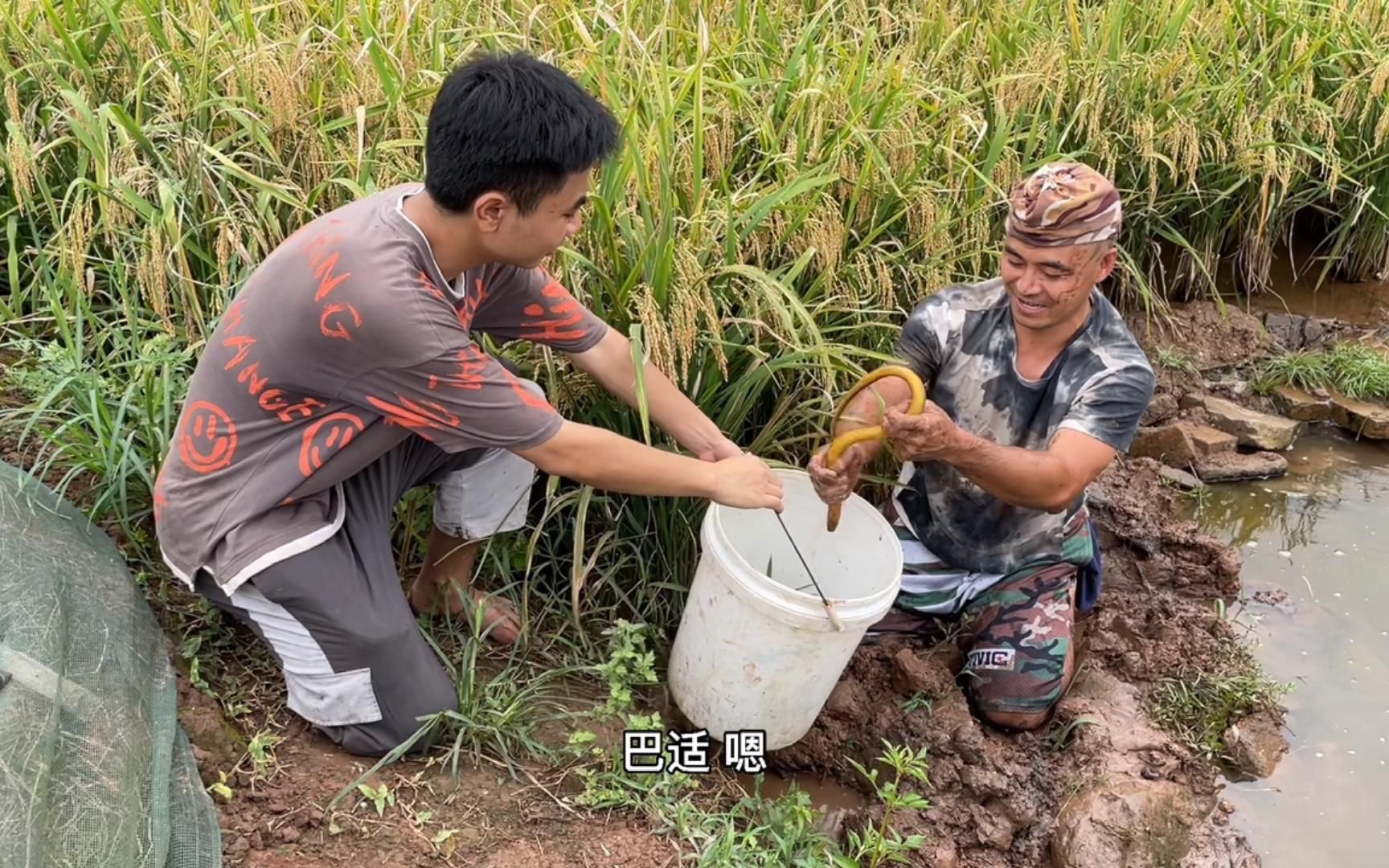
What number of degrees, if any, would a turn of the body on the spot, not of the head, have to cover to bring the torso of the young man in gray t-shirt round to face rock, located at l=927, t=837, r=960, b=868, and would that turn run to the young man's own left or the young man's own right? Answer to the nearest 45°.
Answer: approximately 45° to the young man's own right

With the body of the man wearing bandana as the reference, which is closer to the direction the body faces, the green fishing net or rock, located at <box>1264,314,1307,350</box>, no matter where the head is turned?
the green fishing net

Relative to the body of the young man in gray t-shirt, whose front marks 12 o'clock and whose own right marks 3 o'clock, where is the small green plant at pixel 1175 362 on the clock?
The small green plant is roughly at 11 o'clock from the young man in gray t-shirt.

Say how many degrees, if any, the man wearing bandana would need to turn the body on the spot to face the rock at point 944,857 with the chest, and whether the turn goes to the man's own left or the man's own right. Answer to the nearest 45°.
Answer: approximately 45° to the man's own left

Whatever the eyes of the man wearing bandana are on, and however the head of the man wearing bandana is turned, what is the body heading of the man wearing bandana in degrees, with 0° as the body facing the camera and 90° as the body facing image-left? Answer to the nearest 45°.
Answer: approximately 45°

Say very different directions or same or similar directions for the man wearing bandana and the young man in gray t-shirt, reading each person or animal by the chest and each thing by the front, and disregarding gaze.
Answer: very different directions

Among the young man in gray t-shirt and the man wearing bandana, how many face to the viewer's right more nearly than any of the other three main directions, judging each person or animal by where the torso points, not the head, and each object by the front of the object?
1

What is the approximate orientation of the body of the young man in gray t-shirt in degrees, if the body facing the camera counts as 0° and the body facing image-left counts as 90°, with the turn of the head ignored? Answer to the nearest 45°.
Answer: approximately 270°

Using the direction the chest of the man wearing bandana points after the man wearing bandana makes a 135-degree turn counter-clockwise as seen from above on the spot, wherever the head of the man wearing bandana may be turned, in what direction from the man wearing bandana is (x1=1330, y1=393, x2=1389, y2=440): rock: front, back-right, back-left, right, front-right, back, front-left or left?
front-left
